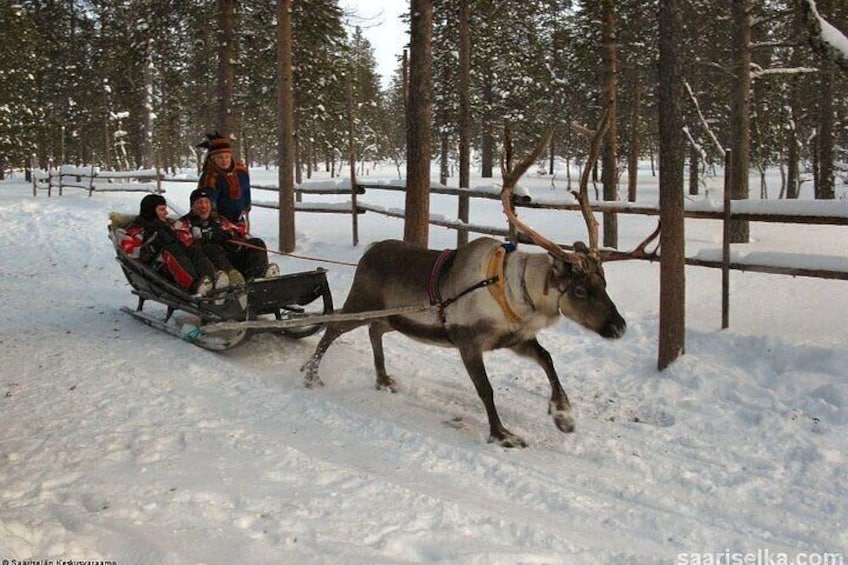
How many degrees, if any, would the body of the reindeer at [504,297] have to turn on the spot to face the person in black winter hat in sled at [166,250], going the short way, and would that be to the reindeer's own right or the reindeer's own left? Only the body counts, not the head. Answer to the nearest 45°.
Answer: approximately 180°

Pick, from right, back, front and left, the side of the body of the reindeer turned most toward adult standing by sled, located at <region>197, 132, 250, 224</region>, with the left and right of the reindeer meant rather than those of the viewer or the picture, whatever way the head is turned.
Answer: back

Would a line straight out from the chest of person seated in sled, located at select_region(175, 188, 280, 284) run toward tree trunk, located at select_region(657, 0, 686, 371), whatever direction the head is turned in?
yes

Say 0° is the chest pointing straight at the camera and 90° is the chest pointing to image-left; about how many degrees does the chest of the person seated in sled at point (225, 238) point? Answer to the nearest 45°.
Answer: approximately 315°

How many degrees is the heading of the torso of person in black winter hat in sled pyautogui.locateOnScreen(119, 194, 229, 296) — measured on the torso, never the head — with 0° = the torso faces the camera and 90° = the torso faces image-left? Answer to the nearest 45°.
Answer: approximately 315°
